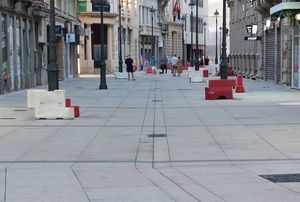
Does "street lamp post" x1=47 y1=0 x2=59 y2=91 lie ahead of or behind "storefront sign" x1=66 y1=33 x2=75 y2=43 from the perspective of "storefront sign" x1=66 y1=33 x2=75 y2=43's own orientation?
ahead

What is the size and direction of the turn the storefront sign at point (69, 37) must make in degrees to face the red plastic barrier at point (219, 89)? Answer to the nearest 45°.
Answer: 0° — it already faces it

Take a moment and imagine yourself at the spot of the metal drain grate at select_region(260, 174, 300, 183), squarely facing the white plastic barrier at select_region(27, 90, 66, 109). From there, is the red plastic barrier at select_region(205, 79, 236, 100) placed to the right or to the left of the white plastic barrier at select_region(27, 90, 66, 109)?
right

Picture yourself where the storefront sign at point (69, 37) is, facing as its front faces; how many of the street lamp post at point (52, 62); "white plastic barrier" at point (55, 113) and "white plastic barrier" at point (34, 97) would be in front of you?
3

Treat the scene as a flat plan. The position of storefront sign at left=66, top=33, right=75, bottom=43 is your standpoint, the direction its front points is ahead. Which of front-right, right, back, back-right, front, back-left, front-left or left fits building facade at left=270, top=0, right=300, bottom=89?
front-left

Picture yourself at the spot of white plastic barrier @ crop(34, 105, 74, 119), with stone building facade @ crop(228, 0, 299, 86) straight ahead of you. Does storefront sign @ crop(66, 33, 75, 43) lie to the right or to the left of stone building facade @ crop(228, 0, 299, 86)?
left

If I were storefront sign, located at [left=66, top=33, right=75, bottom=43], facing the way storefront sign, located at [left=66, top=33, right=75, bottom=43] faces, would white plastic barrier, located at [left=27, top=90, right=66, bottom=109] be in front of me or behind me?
in front

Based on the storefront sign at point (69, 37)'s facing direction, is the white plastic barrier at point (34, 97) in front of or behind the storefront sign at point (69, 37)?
in front
